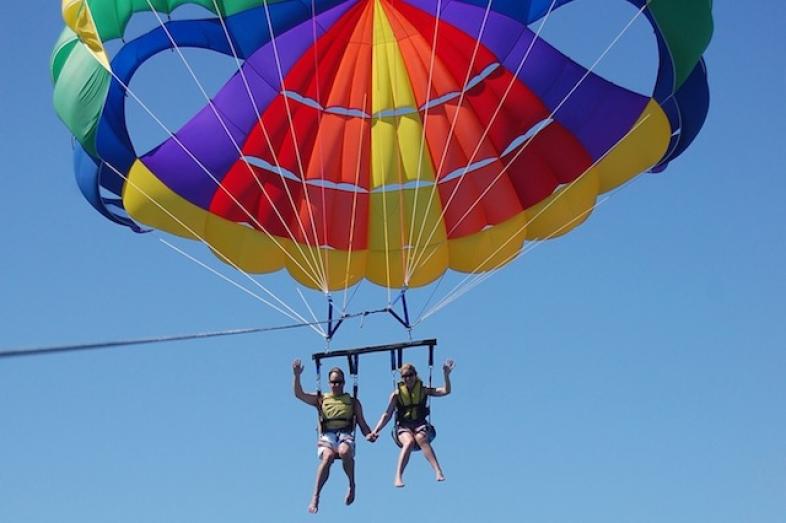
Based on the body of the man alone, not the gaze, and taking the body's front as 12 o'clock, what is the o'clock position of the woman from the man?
The woman is roughly at 9 o'clock from the man.

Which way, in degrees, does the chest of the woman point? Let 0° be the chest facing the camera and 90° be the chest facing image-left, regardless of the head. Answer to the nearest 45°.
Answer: approximately 0°

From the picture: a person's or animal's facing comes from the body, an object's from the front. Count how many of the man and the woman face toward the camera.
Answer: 2

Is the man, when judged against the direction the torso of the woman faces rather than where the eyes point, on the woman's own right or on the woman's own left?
on the woman's own right
